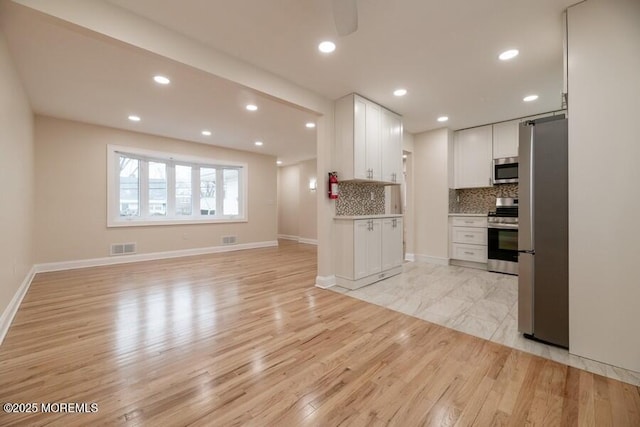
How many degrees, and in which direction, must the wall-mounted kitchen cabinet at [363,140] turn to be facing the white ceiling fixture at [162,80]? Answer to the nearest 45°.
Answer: approximately 135° to its right

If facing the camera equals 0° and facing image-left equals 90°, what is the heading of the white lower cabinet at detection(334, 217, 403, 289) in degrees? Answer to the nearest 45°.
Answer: approximately 315°

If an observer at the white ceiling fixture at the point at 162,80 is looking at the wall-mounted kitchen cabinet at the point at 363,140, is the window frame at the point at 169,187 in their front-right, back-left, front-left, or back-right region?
back-left

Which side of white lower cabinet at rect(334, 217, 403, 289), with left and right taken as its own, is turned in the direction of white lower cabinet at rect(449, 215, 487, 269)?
left

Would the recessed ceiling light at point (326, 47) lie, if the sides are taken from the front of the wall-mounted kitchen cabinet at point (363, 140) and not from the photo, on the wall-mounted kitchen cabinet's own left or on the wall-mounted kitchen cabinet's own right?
on the wall-mounted kitchen cabinet's own right

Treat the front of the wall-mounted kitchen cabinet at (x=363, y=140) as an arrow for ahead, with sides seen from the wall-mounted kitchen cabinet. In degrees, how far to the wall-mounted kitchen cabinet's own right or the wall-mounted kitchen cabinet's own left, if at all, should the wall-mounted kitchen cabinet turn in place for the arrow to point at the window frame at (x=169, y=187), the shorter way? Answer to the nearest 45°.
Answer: approximately 135° to the wall-mounted kitchen cabinet's own right

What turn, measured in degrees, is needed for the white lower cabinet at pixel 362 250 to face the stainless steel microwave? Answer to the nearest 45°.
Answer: approximately 90° to its left

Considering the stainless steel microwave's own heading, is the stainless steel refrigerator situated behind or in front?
in front

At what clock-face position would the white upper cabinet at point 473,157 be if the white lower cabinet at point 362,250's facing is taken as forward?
The white upper cabinet is roughly at 9 o'clock from the white lower cabinet.
